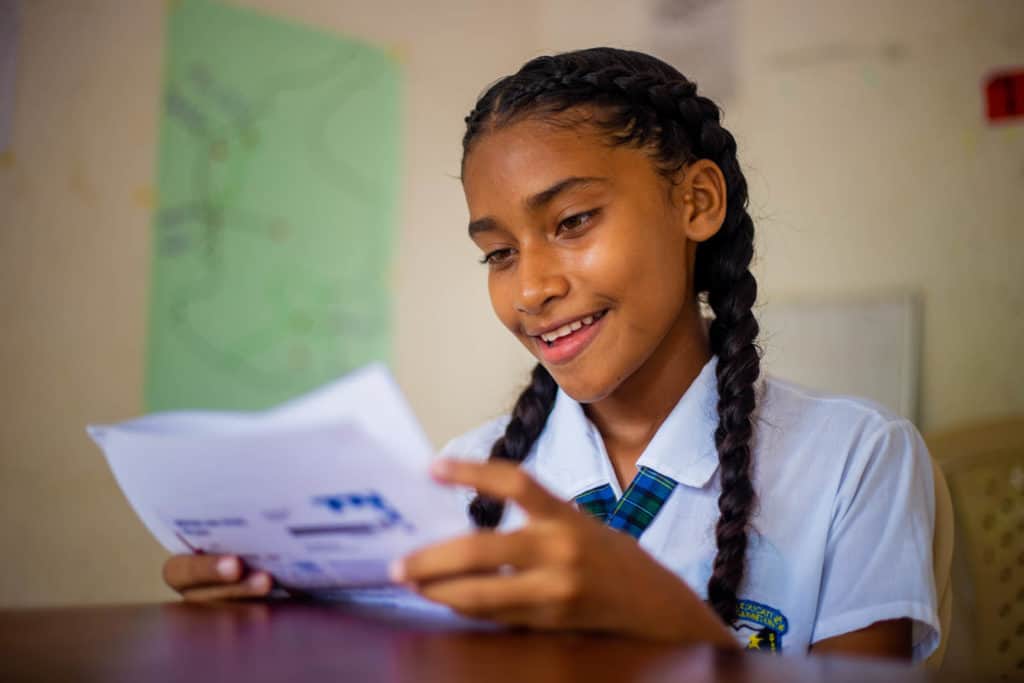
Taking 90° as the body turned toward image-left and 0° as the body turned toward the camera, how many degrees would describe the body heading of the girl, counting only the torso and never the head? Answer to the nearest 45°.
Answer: approximately 45°

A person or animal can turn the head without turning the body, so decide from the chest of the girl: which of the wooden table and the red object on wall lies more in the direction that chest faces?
the wooden table

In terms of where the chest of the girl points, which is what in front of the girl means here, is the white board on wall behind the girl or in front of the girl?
behind

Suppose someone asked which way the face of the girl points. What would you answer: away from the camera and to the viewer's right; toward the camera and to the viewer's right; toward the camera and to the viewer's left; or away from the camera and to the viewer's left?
toward the camera and to the viewer's left

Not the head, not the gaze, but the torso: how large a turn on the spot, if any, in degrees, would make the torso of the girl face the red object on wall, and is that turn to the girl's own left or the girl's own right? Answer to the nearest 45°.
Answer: approximately 180°

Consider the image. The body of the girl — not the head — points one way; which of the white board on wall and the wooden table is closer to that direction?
the wooden table

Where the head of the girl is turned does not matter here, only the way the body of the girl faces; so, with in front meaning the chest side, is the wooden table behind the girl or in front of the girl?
in front
